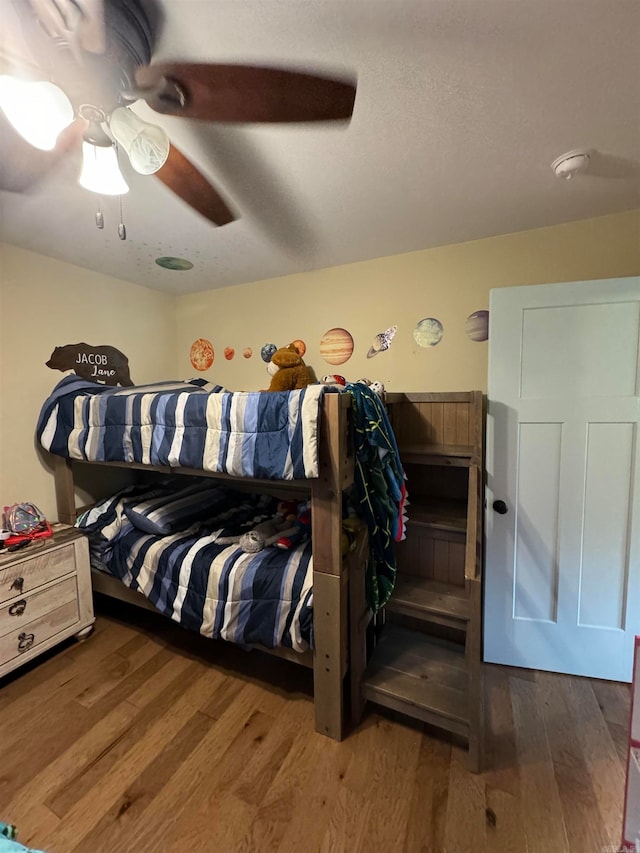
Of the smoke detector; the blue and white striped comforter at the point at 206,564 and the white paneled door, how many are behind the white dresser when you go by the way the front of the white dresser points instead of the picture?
0

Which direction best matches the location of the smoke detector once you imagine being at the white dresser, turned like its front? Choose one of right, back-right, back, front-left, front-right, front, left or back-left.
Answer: front

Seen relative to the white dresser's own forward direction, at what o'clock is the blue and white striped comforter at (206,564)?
The blue and white striped comforter is roughly at 12 o'clock from the white dresser.

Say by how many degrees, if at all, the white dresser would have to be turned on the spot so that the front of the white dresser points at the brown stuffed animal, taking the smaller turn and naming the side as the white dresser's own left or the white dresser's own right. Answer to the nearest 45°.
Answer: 0° — it already faces it

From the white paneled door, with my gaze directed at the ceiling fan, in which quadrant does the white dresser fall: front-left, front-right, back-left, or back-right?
front-right

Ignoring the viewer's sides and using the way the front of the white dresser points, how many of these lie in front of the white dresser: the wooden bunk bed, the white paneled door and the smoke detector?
3

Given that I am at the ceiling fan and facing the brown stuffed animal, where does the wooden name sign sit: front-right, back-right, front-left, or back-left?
front-left

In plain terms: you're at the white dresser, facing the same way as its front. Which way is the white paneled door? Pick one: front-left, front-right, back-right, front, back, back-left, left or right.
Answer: front

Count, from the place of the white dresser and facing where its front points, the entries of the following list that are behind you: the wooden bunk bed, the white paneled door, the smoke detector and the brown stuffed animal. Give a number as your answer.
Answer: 0

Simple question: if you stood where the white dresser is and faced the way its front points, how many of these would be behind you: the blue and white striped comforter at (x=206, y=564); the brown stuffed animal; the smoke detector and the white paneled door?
0

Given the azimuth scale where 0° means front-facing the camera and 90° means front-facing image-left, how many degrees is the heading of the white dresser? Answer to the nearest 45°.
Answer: approximately 315°
